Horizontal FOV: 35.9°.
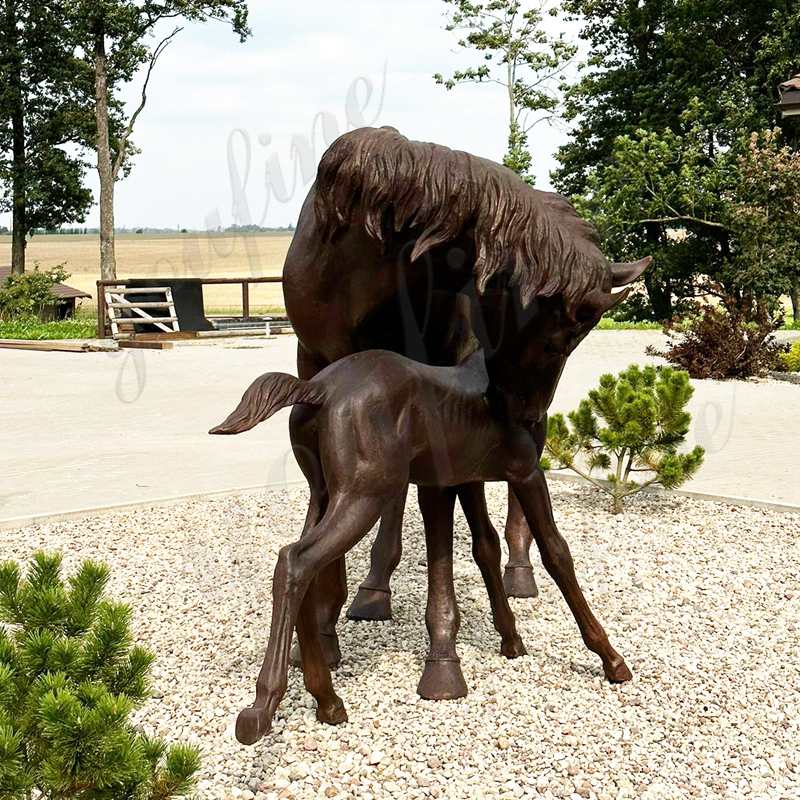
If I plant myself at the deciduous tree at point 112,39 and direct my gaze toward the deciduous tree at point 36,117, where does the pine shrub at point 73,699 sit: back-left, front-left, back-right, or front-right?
back-left

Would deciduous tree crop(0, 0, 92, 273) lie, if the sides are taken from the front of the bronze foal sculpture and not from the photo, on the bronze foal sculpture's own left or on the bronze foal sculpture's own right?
on the bronze foal sculpture's own left

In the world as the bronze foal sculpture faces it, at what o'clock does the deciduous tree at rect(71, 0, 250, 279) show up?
The deciduous tree is roughly at 10 o'clock from the bronze foal sculpture.

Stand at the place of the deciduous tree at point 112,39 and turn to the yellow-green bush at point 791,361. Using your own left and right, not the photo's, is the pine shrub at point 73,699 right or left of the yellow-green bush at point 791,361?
right

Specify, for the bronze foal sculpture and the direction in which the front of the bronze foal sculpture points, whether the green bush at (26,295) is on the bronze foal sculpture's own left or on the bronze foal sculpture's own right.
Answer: on the bronze foal sculpture's own left

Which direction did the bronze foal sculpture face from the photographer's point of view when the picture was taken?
facing away from the viewer and to the right of the viewer

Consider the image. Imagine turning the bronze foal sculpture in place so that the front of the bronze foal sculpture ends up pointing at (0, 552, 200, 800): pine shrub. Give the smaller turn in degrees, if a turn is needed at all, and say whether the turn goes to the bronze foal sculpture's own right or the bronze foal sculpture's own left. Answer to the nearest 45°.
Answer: approximately 180°
